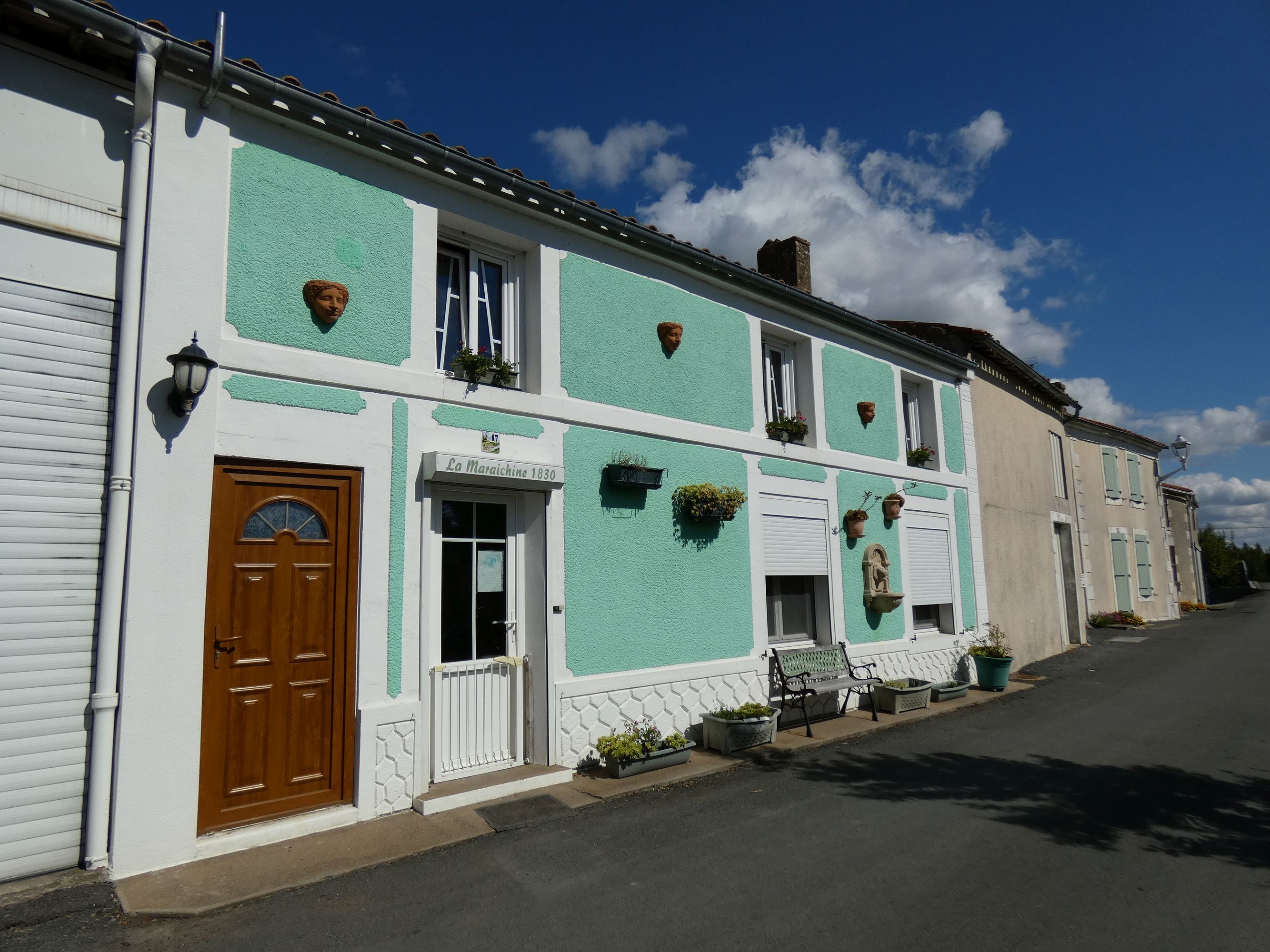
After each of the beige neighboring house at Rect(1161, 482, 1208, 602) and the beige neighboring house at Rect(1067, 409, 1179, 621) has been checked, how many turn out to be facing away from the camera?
0

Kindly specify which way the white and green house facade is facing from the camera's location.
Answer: facing the viewer and to the right of the viewer

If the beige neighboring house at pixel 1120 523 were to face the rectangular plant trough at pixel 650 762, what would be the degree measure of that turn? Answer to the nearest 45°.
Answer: approximately 45° to its right

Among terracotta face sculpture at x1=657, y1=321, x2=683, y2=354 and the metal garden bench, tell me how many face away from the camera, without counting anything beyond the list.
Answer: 0

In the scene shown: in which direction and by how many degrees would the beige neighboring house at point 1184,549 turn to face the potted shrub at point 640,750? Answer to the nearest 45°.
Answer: approximately 45° to its right

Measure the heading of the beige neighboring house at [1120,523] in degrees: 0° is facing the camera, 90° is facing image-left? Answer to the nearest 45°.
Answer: approximately 315°

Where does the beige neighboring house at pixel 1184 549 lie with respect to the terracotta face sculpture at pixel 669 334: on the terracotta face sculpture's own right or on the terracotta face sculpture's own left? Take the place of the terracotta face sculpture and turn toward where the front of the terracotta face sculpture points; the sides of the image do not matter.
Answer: on the terracotta face sculpture's own left

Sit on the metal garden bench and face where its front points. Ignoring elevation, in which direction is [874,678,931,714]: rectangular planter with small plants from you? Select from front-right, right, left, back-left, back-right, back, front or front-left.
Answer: left

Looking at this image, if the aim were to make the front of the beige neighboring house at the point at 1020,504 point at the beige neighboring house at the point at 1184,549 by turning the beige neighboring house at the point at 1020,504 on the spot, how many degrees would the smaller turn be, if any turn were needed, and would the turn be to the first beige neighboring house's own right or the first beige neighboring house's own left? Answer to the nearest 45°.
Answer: approximately 135° to the first beige neighboring house's own left

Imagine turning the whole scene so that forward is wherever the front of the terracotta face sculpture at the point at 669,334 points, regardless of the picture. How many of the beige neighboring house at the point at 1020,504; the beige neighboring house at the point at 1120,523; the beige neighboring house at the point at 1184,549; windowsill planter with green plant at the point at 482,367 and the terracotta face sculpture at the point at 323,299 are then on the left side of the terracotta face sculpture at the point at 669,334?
3

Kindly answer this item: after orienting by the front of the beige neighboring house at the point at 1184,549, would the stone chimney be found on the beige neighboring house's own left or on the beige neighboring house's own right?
on the beige neighboring house's own right

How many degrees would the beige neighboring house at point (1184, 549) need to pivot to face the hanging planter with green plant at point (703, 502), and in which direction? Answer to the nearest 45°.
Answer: approximately 45° to its right

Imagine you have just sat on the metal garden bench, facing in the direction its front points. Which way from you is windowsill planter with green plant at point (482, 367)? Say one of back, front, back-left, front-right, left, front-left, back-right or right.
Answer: right

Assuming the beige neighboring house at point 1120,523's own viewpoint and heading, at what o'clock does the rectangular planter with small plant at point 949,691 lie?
The rectangular planter with small plant is roughly at 2 o'clock from the beige neighboring house.
